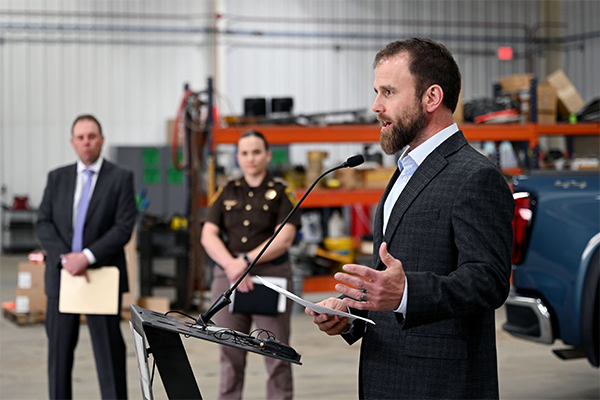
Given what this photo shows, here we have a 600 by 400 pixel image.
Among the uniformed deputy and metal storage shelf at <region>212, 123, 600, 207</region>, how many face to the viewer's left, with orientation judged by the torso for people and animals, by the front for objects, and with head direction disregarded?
0

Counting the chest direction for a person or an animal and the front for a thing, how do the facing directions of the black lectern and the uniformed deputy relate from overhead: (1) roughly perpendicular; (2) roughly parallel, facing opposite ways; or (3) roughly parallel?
roughly perpendicular

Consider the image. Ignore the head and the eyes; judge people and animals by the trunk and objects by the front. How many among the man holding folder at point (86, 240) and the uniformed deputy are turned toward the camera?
2

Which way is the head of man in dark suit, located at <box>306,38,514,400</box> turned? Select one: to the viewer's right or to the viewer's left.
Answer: to the viewer's left

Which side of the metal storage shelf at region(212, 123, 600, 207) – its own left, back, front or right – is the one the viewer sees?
front

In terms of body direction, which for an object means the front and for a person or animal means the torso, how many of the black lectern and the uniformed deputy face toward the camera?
1

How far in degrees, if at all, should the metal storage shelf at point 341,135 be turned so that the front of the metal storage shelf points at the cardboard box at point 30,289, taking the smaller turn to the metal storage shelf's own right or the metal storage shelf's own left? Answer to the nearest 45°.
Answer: approximately 90° to the metal storage shelf's own right

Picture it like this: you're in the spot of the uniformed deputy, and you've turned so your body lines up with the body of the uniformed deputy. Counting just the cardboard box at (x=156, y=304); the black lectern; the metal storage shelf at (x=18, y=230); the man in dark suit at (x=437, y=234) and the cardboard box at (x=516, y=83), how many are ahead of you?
2

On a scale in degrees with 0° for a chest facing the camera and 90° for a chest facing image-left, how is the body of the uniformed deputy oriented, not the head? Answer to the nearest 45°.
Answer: approximately 0°

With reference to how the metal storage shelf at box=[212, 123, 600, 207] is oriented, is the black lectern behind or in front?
in front

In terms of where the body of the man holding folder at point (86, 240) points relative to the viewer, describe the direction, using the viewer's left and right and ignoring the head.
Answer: facing the viewer
